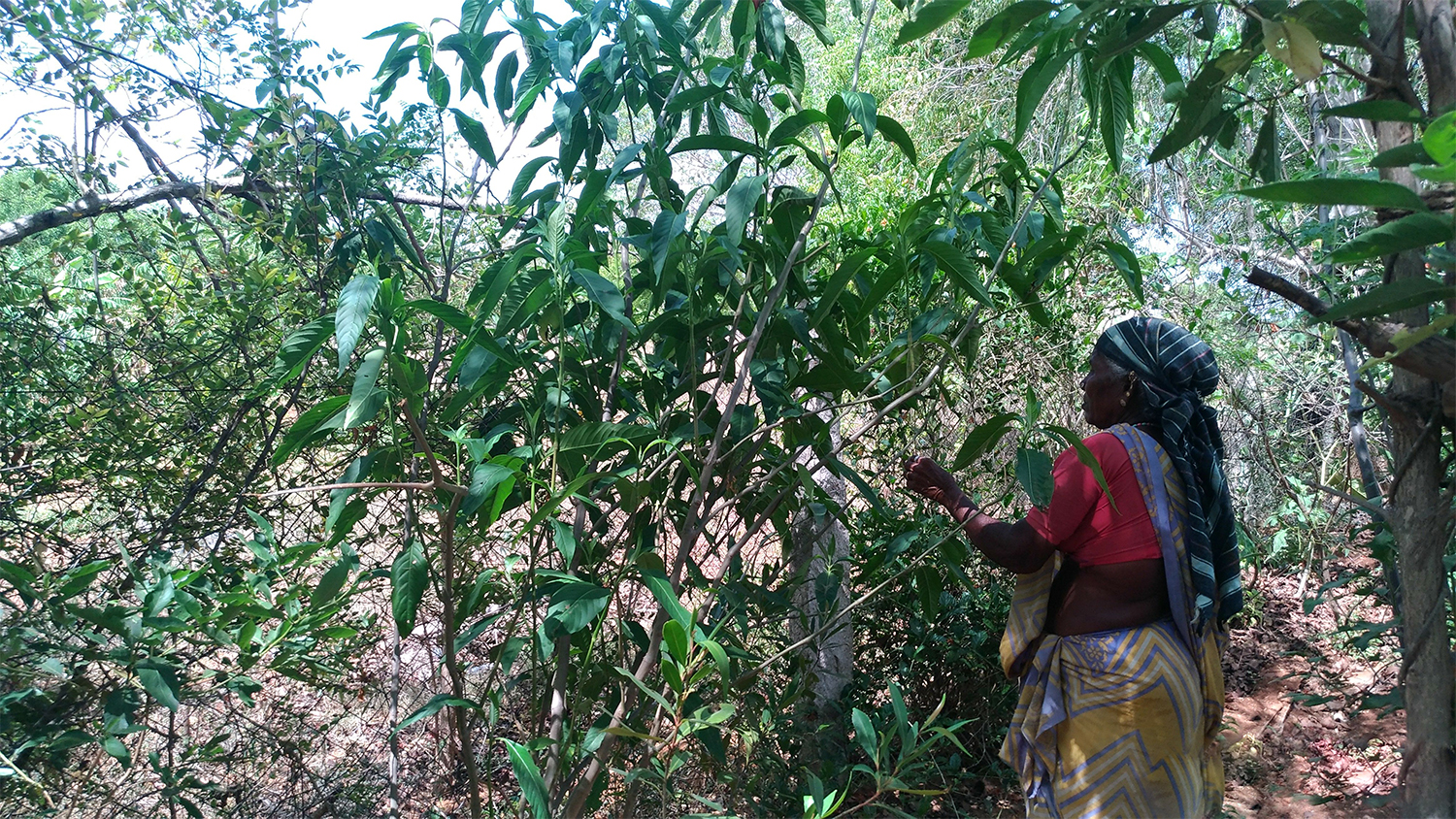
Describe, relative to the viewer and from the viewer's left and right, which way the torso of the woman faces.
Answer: facing away from the viewer and to the left of the viewer

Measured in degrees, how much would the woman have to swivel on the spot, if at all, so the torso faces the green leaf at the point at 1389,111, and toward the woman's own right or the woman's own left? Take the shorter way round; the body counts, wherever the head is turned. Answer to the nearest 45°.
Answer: approximately 135° to the woman's own left

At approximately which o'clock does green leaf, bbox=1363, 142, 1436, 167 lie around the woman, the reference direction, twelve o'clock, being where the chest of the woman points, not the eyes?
The green leaf is roughly at 7 o'clock from the woman.

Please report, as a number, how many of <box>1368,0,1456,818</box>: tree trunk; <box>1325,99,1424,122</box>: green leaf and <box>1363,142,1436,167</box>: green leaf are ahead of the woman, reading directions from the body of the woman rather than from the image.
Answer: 0

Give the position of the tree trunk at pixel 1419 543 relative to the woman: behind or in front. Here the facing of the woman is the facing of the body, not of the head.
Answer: behind

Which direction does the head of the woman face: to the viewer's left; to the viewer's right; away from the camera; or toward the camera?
to the viewer's left
